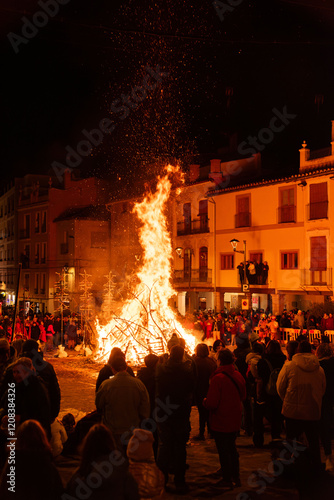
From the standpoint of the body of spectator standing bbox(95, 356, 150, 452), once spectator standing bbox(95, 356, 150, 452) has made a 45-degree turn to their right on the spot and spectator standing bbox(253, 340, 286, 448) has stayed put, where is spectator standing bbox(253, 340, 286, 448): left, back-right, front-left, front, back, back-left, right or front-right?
front

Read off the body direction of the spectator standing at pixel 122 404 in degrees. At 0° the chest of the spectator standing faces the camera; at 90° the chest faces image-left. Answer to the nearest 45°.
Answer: approximately 180°

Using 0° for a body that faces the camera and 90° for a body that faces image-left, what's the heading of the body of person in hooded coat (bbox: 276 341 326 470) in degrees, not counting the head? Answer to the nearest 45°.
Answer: approximately 180°

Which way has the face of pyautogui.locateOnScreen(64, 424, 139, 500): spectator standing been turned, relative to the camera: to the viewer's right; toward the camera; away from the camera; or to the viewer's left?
away from the camera

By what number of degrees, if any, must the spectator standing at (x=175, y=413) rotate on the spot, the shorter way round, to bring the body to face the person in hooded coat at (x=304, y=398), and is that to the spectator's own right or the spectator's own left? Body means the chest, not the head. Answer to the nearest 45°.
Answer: approximately 90° to the spectator's own right

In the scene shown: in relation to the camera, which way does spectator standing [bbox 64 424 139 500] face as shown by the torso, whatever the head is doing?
away from the camera

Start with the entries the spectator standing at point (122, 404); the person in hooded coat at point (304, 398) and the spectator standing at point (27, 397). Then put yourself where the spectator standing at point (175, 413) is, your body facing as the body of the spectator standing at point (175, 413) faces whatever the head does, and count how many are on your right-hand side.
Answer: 1

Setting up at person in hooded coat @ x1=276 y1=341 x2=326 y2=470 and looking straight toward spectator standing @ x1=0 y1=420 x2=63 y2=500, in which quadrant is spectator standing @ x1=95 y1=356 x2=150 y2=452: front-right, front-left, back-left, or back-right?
front-right

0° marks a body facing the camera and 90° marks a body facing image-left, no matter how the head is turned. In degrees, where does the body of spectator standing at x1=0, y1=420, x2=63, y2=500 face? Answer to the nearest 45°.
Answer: approximately 180°

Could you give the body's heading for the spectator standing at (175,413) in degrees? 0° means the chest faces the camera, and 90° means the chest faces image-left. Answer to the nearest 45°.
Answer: approximately 180°

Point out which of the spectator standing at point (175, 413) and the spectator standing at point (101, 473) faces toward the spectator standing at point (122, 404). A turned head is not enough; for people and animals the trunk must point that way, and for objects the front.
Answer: the spectator standing at point (101, 473)

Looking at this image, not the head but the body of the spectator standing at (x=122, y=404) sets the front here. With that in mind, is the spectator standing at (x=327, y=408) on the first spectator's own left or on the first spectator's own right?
on the first spectator's own right

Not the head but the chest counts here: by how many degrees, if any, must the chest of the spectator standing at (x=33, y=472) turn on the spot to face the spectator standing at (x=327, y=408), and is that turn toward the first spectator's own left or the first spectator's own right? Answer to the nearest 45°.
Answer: approximately 45° to the first spectator's own right
